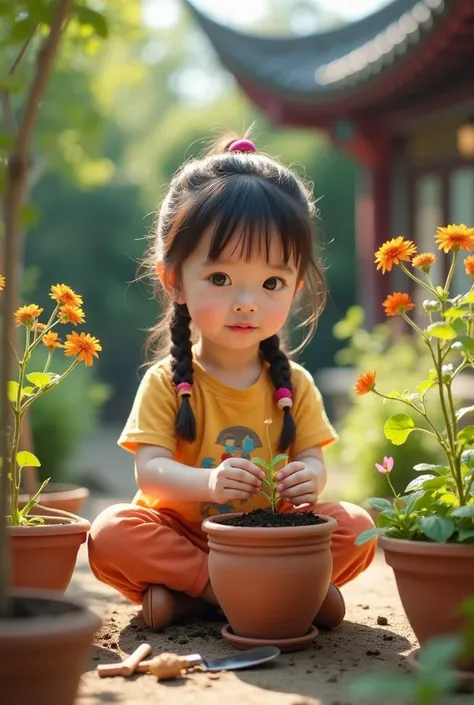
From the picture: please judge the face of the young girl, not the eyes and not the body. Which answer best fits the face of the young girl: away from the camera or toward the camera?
toward the camera

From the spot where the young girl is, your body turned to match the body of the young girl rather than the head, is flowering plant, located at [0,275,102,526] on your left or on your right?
on your right

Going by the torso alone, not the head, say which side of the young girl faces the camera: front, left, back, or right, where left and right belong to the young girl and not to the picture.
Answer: front

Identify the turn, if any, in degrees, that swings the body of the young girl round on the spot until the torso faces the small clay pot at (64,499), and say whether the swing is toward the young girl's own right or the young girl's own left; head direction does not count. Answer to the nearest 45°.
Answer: approximately 135° to the young girl's own right
